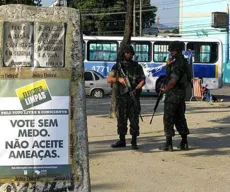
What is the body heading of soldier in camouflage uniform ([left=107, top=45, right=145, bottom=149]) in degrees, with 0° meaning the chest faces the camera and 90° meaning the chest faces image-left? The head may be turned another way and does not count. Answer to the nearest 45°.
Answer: approximately 0°

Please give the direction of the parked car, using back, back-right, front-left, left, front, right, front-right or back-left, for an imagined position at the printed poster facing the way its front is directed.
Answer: back

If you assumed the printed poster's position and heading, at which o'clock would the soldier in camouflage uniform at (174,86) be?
The soldier in camouflage uniform is roughly at 7 o'clock from the printed poster.

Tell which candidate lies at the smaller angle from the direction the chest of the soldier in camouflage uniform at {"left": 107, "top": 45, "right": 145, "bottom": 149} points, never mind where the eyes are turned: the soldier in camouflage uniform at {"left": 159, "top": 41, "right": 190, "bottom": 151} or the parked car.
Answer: the soldier in camouflage uniform

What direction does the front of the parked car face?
to the viewer's left

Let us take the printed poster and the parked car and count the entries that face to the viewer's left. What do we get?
1

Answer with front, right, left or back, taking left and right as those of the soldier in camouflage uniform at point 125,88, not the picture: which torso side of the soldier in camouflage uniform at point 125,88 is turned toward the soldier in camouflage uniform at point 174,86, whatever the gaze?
left

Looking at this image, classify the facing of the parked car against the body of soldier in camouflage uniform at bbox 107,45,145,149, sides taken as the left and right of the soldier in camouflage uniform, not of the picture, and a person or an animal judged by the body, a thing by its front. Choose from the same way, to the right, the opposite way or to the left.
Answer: to the right

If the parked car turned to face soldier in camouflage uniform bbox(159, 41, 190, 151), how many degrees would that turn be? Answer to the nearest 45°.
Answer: approximately 90° to its left

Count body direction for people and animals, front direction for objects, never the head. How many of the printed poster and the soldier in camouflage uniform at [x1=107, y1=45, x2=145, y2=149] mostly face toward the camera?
2

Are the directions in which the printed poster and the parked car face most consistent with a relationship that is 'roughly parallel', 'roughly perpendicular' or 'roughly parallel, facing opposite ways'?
roughly perpendicular

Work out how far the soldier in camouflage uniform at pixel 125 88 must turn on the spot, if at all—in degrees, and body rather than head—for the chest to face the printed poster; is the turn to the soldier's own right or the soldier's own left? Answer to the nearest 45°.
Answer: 0° — they already face it
